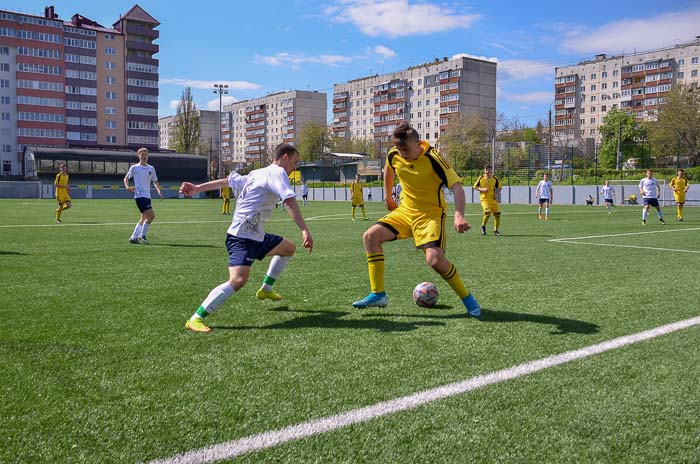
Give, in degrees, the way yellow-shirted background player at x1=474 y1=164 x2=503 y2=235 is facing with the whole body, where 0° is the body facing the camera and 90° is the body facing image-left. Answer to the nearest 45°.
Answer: approximately 0°

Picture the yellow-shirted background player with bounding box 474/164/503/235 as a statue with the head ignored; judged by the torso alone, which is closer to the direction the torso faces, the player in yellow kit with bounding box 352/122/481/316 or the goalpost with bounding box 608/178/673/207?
the player in yellow kit

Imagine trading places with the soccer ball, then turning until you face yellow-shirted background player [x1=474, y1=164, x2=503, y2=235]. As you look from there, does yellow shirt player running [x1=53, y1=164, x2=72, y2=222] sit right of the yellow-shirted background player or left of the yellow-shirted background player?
left

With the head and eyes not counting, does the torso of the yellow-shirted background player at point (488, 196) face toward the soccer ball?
yes

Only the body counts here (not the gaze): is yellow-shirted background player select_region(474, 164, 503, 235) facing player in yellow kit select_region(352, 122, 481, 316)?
yes
